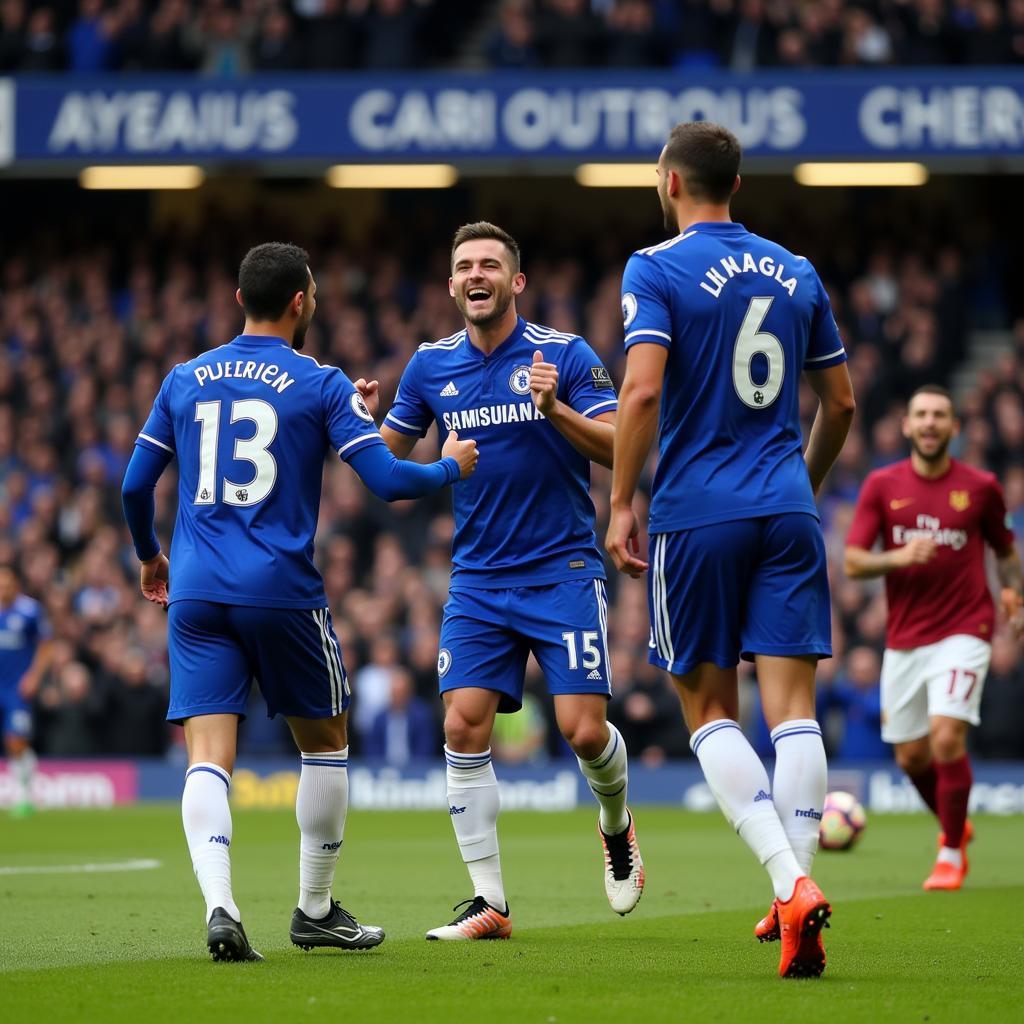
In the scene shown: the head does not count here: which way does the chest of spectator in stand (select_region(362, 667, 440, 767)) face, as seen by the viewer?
toward the camera

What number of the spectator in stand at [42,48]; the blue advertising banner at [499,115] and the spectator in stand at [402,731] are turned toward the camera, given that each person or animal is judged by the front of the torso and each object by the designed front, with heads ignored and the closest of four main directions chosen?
3

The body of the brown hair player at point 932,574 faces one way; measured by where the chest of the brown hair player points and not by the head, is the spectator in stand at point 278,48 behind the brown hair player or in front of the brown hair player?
behind

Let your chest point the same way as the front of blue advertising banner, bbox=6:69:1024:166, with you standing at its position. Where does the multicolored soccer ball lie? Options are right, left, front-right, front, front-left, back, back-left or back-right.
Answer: front

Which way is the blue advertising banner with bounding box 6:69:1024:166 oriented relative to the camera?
toward the camera

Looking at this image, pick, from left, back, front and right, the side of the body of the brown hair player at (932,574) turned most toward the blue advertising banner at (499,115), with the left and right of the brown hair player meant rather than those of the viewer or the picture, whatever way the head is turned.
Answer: back
